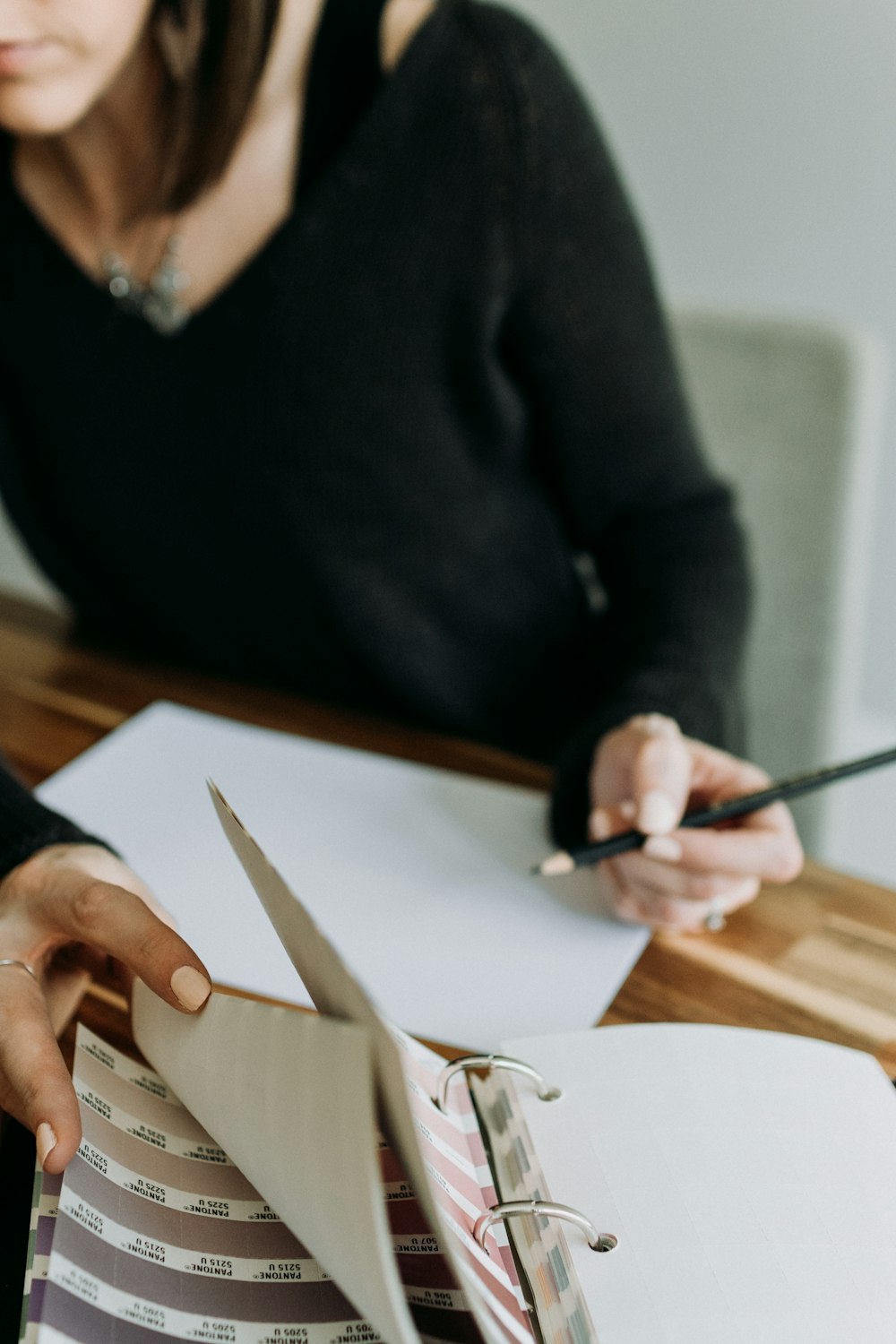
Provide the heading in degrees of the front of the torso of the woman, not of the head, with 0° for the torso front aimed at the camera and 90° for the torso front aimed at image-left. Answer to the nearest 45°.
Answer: approximately 45°
